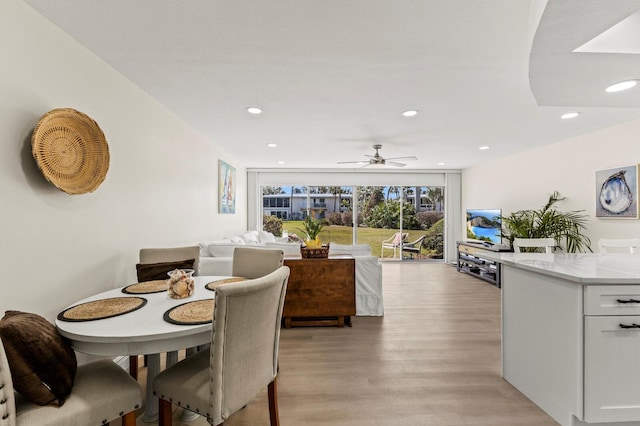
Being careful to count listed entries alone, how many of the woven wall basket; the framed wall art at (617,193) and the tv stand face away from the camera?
0

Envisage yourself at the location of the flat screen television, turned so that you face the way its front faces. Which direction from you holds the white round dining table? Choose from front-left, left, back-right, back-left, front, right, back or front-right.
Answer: front-left

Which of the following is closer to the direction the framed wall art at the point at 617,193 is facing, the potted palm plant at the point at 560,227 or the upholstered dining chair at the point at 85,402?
the upholstered dining chair

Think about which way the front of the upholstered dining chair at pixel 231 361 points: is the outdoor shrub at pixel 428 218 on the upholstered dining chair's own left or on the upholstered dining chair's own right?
on the upholstered dining chair's own right

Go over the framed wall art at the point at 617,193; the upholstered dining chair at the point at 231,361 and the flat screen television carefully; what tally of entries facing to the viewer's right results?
0

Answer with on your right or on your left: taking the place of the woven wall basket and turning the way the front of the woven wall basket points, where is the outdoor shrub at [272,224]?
on your left

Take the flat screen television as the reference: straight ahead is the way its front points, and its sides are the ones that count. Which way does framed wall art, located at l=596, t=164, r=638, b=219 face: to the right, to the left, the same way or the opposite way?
the same way

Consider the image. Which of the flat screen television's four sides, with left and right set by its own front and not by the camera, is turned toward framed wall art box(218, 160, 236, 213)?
front

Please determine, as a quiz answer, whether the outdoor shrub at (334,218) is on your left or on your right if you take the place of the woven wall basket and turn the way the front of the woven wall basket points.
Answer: on your left

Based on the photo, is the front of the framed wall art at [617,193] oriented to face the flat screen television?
no

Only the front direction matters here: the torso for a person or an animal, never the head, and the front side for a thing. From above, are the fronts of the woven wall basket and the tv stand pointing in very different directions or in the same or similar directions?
very different directions

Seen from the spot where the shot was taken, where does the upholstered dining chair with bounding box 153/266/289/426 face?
facing away from the viewer and to the left of the viewer

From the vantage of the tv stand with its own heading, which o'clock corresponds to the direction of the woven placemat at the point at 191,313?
The woven placemat is roughly at 11 o'clock from the tv stand.

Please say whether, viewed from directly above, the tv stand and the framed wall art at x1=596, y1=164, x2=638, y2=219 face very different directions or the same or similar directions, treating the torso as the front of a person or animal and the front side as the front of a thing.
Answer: same or similar directions

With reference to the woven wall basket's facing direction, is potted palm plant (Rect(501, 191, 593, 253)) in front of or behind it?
in front

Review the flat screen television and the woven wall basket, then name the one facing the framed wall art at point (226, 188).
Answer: the flat screen television

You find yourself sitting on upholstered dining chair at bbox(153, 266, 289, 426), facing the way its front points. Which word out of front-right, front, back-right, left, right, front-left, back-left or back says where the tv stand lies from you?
right

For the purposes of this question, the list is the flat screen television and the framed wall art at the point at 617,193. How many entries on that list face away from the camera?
0

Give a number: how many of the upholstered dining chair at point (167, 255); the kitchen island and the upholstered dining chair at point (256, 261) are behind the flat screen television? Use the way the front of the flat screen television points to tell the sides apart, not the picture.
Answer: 0

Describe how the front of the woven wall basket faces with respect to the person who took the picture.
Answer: facing the viewer and to the right of the viewer

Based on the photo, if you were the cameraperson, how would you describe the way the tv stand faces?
facing the viewer and to the left of the viewer
